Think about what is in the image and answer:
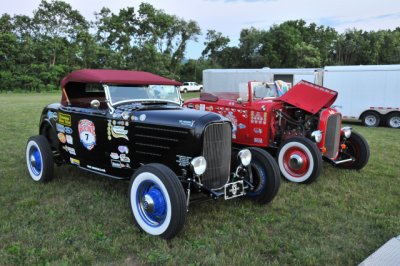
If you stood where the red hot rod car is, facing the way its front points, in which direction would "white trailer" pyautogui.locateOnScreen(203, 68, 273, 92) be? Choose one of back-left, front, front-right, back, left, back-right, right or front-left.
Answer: back-left

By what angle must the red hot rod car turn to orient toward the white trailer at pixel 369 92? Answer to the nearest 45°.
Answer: approximately 135° to its left

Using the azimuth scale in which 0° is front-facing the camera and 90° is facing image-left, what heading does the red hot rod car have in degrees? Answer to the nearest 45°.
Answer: approximately 315°

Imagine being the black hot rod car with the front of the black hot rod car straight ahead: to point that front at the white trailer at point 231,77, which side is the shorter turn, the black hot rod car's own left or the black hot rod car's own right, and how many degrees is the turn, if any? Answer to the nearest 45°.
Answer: approximately 135° to the black hot rod car's own left

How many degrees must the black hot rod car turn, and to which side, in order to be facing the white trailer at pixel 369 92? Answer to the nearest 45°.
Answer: approximately 90° to its left
